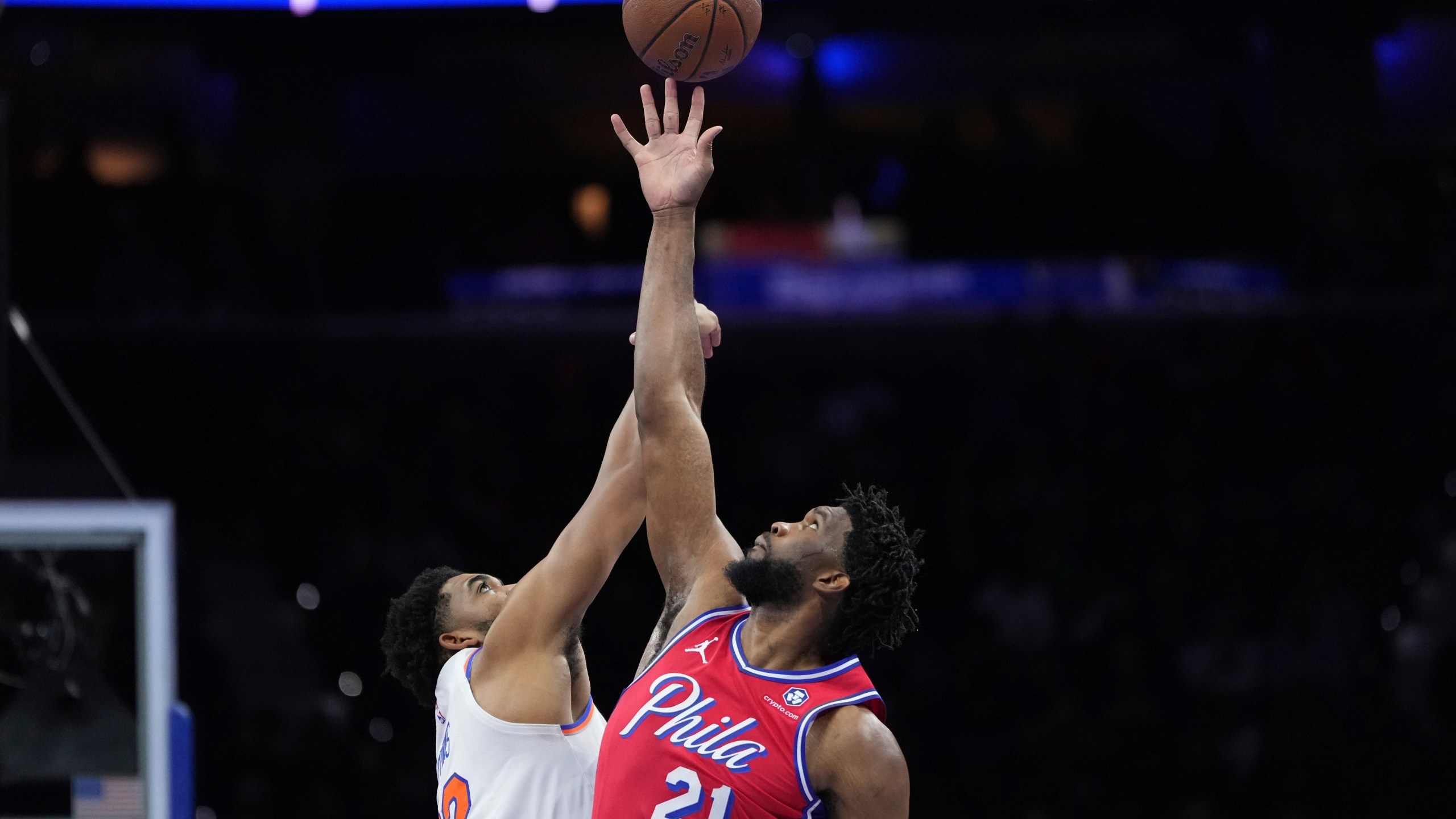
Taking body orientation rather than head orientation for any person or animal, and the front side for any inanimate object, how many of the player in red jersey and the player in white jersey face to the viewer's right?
1

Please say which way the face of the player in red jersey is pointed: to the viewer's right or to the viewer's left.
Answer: to the viewer's left

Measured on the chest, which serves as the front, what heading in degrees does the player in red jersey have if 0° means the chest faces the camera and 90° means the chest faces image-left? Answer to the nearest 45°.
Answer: approximately 45°

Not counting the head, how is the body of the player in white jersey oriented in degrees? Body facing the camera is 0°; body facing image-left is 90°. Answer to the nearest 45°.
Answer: approximately 270°

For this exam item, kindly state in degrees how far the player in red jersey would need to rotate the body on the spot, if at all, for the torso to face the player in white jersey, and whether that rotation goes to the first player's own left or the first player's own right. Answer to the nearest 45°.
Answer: approximately 90° to the first player's own right

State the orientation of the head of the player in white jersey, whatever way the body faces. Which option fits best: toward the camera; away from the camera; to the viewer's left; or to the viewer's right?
to the viewer's right

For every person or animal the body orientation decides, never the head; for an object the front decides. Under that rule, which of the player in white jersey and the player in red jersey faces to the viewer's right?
the player in white jersey
